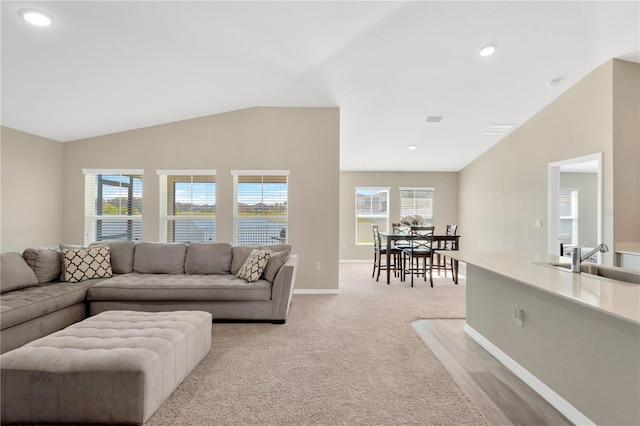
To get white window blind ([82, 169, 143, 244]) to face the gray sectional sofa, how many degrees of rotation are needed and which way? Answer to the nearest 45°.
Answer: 0° — it already faces it

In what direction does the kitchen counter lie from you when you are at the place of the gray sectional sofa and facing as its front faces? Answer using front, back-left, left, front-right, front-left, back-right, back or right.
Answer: front-left

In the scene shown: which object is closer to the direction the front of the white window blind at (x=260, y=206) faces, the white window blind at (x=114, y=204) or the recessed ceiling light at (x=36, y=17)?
the recessed ceiling light

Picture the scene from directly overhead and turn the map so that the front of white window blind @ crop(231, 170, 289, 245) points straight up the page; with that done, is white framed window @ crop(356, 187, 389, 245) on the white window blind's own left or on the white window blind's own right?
on the white window blind's own left

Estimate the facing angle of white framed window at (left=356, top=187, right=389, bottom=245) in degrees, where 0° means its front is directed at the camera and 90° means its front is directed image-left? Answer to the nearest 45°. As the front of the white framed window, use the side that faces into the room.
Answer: approximately 0°

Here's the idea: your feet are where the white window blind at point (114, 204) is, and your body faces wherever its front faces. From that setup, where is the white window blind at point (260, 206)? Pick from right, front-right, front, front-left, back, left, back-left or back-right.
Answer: front-left

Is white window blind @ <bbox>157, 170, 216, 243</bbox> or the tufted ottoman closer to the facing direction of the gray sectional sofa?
the tufted ottoman

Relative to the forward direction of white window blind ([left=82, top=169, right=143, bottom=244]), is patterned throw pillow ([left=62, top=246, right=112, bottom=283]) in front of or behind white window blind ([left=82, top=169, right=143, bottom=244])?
in front

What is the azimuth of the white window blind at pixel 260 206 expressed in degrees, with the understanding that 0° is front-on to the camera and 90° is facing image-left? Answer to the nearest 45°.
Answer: approximately 0°

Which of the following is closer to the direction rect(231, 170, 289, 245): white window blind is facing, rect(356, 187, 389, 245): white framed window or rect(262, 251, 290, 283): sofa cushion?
the sofa cushion

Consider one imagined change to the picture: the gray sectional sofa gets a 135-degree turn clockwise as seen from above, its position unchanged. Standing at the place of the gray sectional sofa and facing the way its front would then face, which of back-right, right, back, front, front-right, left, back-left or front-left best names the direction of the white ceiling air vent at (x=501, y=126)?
back-right

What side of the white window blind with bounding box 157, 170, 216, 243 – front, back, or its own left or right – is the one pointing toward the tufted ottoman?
front

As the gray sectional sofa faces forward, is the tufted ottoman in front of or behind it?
in front
